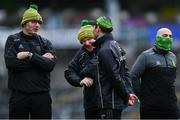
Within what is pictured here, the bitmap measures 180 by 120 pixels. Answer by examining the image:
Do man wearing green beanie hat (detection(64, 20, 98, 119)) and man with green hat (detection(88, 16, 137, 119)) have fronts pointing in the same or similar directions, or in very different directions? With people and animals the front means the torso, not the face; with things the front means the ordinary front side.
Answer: very different directions

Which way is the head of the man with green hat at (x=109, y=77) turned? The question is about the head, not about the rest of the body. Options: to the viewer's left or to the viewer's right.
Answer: to the viewer's left

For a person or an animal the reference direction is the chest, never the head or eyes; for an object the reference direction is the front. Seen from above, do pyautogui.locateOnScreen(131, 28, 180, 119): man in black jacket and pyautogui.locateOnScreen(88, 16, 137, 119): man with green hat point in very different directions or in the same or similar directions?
very different directions

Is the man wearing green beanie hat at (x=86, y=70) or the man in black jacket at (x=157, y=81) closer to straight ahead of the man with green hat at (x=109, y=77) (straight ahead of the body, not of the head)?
the man wearing green beanie hat

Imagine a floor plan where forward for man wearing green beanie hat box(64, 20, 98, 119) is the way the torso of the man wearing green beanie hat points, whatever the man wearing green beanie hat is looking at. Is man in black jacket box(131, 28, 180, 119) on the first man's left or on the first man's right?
on the first man's left

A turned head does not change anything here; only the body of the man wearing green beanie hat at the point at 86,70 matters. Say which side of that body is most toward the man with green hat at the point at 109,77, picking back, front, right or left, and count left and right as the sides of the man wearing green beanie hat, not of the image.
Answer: front

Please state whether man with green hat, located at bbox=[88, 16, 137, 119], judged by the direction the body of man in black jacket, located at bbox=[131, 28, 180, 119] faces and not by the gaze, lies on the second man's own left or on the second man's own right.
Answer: on the second man's own right

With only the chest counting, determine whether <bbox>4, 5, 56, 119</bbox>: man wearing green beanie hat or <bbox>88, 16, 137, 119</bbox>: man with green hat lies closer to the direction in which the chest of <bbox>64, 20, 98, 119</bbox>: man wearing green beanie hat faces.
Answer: the man with green hat

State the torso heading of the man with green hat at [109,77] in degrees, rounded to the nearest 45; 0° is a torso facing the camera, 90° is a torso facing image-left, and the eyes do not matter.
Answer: approximately 135°

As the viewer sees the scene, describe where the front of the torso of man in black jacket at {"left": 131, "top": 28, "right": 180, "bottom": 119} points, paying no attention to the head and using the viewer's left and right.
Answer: facing the viewer and to the right of the viewer

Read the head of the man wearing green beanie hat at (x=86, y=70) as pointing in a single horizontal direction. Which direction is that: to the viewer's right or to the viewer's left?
to the viewer's right

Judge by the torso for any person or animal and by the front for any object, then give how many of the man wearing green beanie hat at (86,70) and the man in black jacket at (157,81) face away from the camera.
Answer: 0
